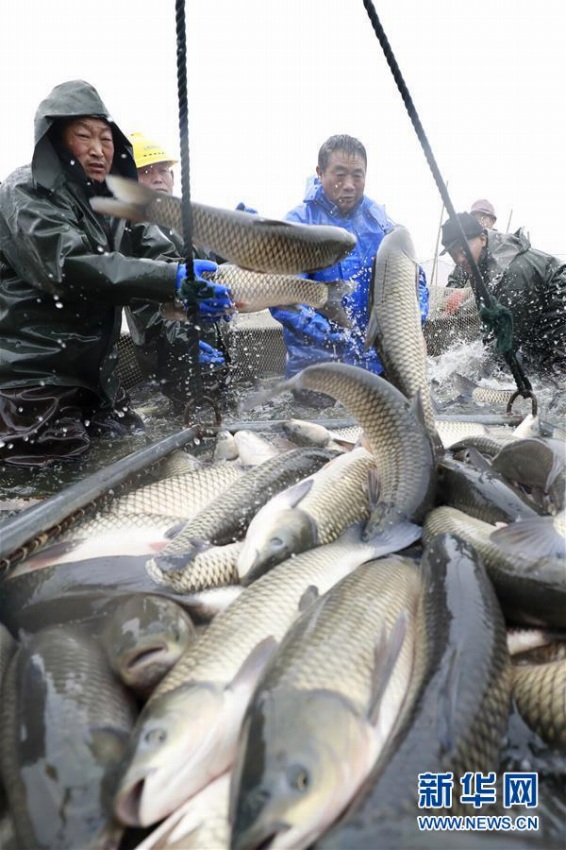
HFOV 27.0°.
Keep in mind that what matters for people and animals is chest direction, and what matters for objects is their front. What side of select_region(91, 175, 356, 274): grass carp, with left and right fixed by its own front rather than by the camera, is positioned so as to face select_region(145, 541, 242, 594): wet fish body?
right

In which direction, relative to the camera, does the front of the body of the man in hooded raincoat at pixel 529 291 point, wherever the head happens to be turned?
to the viewer's left

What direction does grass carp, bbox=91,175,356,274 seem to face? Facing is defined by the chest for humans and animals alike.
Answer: to the viewer's right

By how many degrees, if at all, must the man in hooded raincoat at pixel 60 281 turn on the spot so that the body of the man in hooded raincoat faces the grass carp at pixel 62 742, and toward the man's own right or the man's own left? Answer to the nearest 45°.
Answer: approximately 45° to the man's own right

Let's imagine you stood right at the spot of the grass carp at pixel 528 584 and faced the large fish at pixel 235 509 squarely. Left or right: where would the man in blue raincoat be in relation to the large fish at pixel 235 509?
right

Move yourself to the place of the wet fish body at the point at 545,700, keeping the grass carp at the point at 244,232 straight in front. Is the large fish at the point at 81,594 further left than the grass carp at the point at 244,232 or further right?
left
